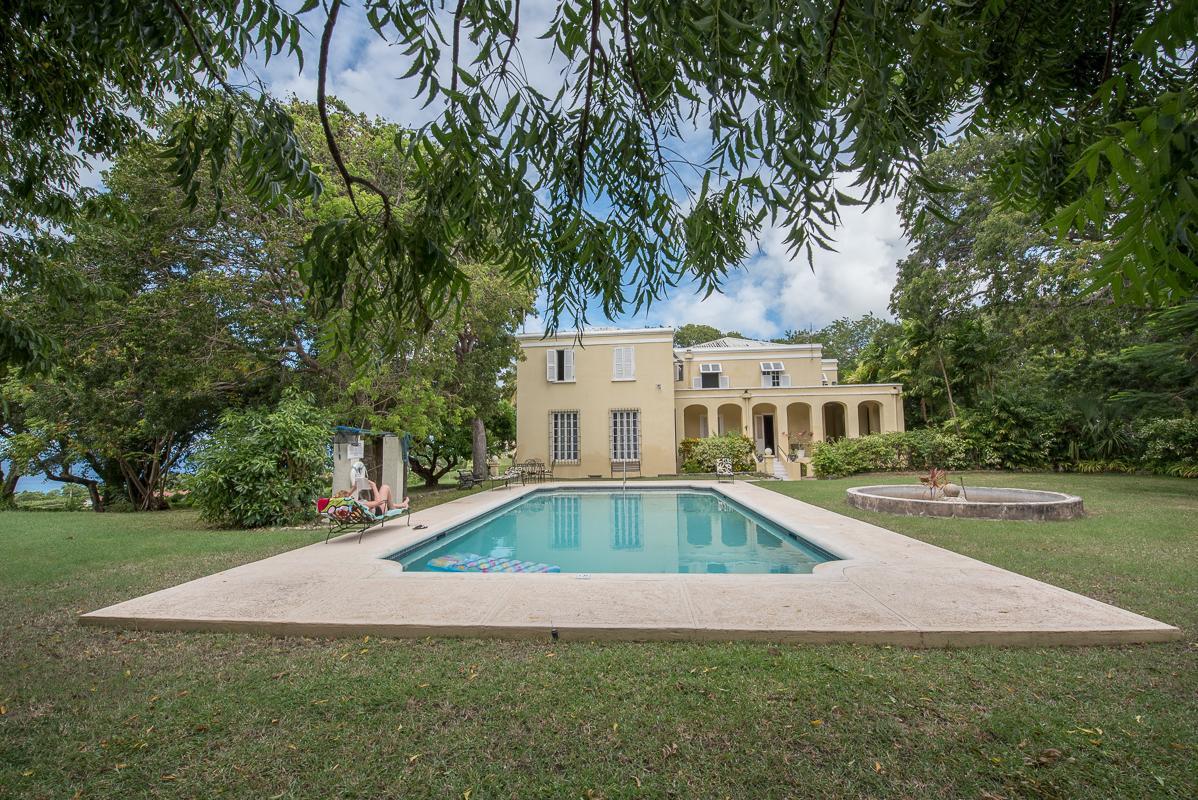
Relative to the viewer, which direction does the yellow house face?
toward the camera

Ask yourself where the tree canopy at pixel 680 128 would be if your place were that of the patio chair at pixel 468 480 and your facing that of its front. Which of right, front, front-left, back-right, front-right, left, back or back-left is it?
front-right

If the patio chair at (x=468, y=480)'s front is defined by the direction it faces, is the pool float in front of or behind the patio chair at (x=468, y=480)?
in front

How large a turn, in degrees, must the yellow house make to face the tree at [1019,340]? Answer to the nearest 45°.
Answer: approximately 90° to its left

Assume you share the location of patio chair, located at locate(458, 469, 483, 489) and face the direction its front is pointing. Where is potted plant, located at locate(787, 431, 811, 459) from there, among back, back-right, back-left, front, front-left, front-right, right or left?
front-left

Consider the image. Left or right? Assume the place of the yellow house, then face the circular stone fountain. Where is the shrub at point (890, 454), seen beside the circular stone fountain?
left

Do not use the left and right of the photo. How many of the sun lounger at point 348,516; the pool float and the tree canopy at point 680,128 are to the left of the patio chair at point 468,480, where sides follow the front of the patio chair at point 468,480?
0

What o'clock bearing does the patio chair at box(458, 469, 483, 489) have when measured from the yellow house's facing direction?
The patio chair is roughly at 2 o'clock from the yellow house.

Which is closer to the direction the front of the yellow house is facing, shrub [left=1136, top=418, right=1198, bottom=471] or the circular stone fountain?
the circular stone fountain

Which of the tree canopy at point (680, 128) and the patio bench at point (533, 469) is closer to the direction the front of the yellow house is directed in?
the tree canopy

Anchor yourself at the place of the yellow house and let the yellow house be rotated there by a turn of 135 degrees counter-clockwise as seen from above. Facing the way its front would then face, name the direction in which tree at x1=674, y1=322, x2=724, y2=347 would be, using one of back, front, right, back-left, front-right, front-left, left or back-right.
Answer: front-left

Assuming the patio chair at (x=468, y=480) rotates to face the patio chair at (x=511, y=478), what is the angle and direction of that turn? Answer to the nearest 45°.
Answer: approximately 45° to its left

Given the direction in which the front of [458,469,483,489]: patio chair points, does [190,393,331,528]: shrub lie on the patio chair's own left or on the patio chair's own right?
on the patio chair's own right

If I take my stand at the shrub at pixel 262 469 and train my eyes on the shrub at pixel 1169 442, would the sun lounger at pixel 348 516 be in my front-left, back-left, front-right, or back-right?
front-right

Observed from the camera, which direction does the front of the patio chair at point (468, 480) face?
facing the viewer and to the right of the viewer

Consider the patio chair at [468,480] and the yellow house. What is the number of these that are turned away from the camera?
0

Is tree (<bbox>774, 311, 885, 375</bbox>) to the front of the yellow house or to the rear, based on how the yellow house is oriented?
to the rear

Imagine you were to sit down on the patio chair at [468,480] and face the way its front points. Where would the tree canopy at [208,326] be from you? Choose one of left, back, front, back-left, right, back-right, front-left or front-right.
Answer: right

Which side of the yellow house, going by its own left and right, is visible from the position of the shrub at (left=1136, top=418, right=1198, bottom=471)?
left
